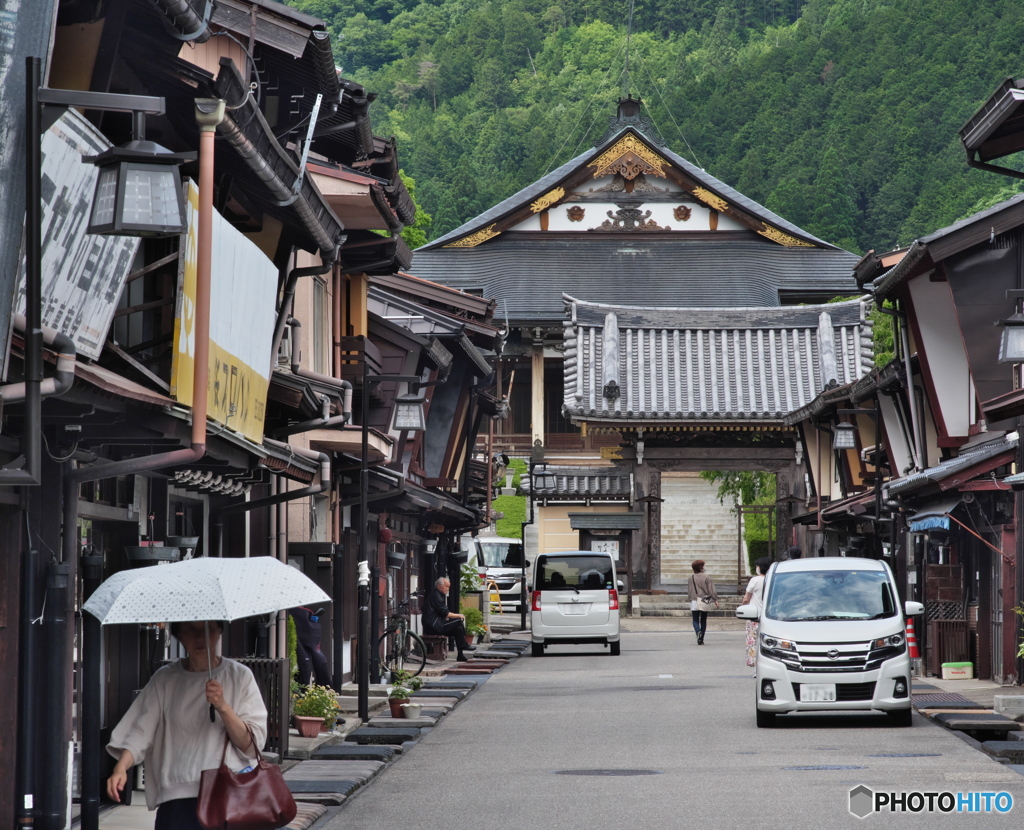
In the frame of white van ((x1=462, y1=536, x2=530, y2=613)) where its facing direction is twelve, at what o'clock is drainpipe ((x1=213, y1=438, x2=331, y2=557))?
The drainpipe is roughly at 12 o'clock from the white van.

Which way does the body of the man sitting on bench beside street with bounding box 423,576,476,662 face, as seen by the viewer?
to the viewer's right

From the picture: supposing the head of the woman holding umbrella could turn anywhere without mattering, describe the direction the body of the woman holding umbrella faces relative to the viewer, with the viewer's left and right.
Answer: facing the viewer

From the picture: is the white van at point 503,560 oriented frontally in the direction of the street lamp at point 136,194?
yes

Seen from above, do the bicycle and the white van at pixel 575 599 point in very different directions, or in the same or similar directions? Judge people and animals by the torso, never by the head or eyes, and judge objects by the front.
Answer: very different directions

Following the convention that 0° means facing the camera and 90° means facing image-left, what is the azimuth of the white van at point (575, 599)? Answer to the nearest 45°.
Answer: approximately 180°

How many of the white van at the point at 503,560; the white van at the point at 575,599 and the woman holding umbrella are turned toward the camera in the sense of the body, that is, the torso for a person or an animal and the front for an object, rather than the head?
2

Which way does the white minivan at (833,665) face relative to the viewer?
toward the camera

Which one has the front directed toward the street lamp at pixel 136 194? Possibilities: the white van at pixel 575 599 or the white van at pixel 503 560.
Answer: the white van at pixel 503 560

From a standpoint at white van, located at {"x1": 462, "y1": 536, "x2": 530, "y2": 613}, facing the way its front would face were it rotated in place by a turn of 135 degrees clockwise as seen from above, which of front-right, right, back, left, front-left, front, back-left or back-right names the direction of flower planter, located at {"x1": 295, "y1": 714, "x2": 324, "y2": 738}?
back-left

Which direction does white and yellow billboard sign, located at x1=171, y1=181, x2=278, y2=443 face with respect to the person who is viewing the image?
facing the viewer and to the right of the viewer

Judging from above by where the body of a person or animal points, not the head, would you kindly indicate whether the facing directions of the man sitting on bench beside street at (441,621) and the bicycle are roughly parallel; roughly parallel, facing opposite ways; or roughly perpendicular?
roughly perpendicular
